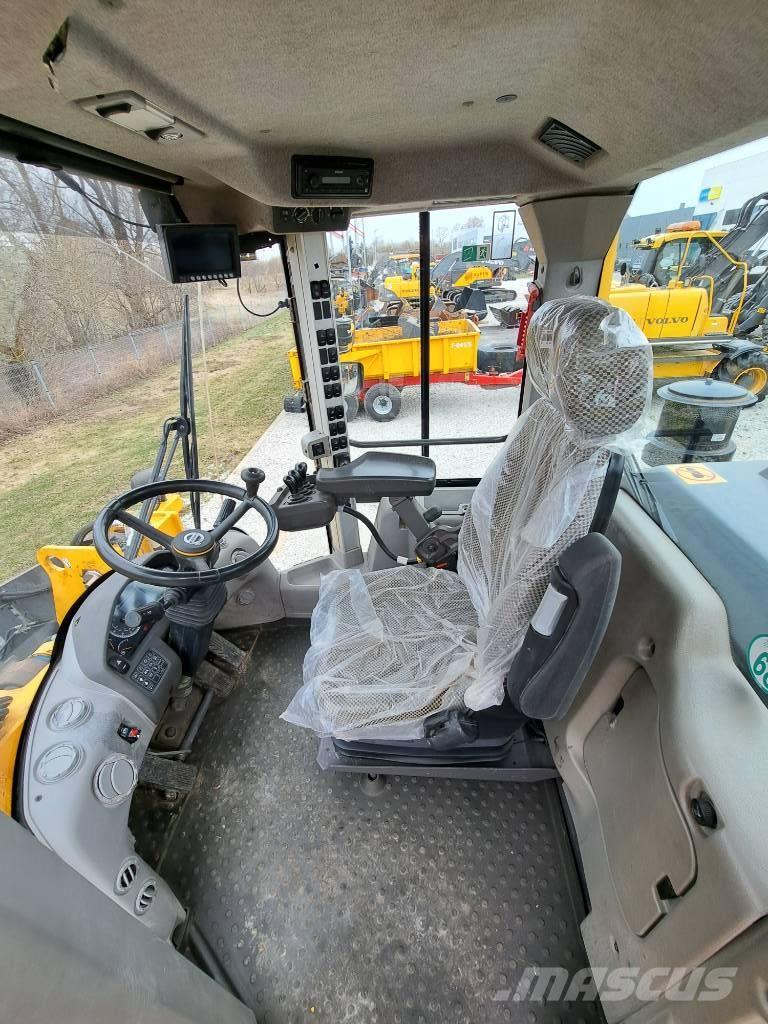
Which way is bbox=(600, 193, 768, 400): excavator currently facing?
to the viewer's right

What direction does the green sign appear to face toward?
toward the camera

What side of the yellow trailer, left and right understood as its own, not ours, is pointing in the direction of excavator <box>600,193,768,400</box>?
front

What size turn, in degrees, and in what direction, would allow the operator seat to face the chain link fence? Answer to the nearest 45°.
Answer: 0° — it already faces it

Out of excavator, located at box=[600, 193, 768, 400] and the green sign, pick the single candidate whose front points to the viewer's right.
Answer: the excavator

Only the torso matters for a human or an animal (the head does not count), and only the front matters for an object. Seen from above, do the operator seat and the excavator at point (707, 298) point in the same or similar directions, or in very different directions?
very different directions

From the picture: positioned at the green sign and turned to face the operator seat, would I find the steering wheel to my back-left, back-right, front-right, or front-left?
front-right

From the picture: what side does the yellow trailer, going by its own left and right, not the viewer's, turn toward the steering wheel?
right

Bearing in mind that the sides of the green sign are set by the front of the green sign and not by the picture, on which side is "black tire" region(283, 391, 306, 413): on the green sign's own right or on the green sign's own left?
on the green sign's own right

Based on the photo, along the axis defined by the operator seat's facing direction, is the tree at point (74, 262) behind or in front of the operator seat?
in front

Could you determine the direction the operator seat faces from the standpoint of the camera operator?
facing to the left of the viewer

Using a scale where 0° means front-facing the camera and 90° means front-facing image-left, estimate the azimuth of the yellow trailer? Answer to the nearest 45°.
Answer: approximately 270°

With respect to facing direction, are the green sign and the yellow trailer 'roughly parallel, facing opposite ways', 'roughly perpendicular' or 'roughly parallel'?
roughly perpendicular

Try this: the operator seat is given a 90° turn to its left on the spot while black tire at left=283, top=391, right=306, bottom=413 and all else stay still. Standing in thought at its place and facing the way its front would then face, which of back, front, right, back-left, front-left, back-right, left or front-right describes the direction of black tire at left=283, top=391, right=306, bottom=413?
back-right

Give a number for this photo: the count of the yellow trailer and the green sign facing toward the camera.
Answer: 1

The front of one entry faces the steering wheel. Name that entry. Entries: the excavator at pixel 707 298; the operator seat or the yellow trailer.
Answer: the operator seat
